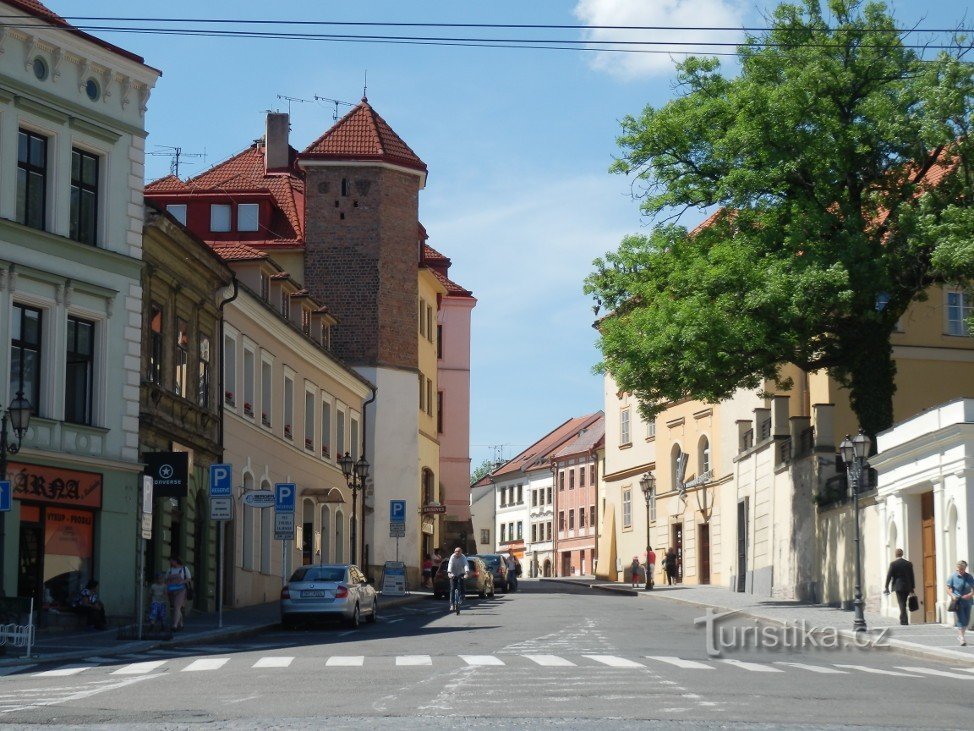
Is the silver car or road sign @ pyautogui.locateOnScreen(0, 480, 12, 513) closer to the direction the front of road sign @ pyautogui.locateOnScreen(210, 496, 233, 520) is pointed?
the road sign

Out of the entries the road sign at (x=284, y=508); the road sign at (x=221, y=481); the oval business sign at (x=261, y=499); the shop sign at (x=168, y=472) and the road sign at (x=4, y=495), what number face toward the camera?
5

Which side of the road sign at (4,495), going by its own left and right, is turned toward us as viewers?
front

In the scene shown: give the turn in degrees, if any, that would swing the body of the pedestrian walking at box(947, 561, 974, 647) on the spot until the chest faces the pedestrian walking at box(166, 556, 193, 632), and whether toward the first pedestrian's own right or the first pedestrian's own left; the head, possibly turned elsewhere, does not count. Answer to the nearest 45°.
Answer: approximately 90° to the first pedestrian's own right

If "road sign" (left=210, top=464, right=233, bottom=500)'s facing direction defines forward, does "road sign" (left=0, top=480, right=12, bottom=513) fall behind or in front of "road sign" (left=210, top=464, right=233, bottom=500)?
in front

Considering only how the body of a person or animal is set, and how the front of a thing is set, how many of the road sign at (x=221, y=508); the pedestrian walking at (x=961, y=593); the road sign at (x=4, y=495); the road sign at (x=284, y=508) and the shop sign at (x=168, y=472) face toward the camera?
5

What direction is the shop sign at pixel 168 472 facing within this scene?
toward the camera

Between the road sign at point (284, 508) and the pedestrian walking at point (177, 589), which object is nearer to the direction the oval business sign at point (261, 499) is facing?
the pedestrian walking

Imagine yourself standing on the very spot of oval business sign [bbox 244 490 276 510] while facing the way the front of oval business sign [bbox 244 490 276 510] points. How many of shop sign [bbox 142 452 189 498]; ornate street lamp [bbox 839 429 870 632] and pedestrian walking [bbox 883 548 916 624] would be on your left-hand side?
2

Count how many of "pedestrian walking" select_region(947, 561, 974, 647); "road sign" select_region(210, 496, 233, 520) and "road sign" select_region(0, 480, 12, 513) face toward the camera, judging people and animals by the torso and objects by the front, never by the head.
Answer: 3

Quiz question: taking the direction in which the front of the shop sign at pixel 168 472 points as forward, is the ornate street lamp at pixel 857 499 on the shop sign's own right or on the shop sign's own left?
on the shop sign's own left

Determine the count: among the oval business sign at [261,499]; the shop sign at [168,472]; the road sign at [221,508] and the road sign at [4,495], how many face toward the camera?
4

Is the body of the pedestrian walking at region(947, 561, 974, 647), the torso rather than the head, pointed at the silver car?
no

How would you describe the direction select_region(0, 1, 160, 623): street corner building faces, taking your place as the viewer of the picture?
facing the viewer and to the right of the viewer

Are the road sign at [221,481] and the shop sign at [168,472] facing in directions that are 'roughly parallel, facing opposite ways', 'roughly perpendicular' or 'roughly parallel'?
roughly parallel

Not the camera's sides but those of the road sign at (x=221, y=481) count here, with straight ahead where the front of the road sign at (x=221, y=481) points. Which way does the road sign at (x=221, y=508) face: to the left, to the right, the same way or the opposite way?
the same way

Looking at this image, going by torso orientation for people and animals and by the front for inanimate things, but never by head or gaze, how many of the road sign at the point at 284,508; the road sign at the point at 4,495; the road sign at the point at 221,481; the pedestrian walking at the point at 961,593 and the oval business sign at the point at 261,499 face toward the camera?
5

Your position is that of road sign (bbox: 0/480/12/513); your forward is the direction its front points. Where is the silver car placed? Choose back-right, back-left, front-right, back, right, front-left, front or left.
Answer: back-left

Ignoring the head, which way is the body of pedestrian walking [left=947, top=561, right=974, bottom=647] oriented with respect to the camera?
toward the camera

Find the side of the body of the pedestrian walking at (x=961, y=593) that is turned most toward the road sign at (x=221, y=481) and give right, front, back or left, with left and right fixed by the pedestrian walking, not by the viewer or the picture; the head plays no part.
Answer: right

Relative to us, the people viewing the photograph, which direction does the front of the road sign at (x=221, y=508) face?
facing the viewer

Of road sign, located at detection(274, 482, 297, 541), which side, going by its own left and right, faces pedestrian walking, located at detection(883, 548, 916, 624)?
left

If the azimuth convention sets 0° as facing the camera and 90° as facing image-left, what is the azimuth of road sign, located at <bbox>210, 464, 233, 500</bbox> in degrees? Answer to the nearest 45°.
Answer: approximately 0°
